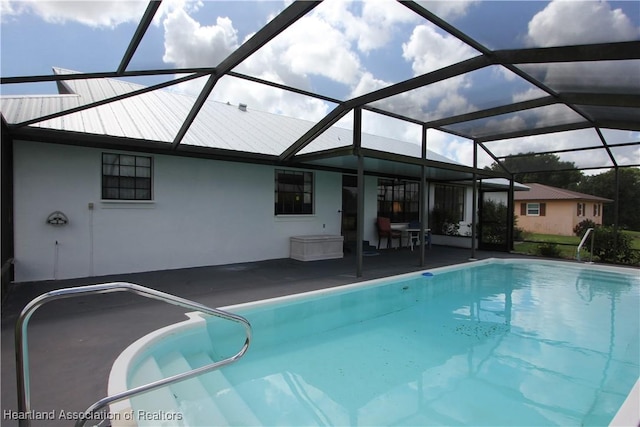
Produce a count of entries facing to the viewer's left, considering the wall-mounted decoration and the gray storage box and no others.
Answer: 0

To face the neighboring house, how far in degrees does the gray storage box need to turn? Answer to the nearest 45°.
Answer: approximately 90° to its left

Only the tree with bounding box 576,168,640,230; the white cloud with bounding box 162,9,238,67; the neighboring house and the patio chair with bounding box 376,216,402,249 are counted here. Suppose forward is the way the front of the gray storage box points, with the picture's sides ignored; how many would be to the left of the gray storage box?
3

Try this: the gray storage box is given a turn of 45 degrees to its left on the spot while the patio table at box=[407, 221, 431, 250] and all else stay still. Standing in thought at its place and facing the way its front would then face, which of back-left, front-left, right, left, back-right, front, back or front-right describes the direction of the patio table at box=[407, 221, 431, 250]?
front-left

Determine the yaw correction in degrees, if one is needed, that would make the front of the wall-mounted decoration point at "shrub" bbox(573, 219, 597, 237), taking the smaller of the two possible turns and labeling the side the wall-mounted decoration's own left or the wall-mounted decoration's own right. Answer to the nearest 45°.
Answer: approximately 90° to the wall-mounted decoration's own left

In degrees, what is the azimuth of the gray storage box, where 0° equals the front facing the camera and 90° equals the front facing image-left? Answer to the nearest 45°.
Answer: approximately 315°

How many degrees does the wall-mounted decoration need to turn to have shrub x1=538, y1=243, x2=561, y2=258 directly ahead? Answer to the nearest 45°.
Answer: approximately 90° to its left

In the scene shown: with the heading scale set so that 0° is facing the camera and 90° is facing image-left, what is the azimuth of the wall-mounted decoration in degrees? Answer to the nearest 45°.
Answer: approximately 0°
